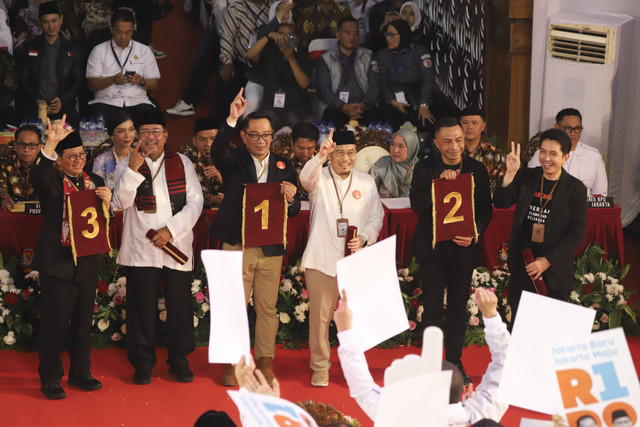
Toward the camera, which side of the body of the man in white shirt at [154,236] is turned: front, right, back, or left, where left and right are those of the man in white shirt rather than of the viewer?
front

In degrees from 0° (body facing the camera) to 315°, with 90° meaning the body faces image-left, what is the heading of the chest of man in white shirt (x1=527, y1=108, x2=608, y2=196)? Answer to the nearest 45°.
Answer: approximately 0°

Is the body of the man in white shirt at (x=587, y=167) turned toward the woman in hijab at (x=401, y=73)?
no

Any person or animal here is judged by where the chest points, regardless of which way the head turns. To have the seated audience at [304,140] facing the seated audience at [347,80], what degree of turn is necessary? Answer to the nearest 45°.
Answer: approximately 180°

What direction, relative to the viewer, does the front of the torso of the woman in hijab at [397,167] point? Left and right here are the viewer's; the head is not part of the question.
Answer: facing the viewer

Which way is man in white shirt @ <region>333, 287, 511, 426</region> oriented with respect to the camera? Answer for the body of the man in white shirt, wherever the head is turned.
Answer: away from the camera

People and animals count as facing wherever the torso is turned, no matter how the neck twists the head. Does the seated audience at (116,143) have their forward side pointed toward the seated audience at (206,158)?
no

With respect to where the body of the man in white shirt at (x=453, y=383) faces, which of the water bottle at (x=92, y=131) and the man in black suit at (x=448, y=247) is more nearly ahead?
the man in black suit

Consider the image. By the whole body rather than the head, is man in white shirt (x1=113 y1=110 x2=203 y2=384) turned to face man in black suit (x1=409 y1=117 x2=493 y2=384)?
no

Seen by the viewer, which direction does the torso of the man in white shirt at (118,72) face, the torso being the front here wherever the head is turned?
toward the camera

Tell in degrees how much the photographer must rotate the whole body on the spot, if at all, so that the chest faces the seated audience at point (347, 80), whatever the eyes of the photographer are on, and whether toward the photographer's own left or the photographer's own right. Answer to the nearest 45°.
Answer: approximately 90° to the photographer's own left

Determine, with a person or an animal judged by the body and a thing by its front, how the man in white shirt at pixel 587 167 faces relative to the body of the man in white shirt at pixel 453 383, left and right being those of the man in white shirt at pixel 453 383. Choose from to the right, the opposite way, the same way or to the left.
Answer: the opposite way

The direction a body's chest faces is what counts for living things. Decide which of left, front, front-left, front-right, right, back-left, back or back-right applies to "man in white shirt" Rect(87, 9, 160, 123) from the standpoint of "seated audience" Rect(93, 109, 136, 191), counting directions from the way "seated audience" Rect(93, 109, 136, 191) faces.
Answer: back-left

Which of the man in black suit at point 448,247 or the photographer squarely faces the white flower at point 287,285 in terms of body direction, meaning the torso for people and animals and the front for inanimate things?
the photographer

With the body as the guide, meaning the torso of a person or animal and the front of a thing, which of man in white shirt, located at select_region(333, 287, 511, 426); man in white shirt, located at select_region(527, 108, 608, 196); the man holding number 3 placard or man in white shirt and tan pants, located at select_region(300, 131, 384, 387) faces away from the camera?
man in white shirt, located at select_region(333, 287, 511, 426)

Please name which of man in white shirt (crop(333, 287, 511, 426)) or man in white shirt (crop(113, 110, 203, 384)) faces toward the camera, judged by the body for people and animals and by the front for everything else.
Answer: man in white shirt (crop(113, 110, 203, 384))

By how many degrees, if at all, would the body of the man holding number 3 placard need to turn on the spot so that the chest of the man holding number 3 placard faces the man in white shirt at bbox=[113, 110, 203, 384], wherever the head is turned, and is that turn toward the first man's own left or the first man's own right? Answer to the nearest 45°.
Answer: approximately 45° to the first man's own left

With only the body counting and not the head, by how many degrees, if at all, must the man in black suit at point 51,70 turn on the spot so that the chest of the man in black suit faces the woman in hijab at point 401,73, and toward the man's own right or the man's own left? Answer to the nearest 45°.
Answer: approximately 90° to the man's own left

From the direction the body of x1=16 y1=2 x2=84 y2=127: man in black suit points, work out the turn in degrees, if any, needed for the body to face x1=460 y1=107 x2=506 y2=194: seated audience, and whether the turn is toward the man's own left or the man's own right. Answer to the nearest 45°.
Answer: approximately 45° to the man's own left

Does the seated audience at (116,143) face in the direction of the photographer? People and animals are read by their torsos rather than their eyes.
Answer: no

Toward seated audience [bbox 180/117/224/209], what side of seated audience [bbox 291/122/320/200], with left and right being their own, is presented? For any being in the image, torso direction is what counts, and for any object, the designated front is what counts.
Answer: right
